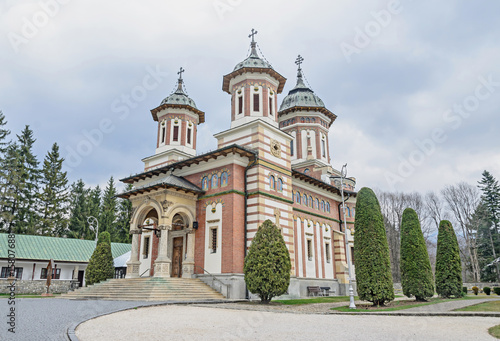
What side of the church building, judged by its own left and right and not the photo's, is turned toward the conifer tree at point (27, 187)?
right

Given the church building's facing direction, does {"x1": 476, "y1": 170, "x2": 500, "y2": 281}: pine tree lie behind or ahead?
behind

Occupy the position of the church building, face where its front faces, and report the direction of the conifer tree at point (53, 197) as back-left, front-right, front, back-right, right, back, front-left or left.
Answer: right

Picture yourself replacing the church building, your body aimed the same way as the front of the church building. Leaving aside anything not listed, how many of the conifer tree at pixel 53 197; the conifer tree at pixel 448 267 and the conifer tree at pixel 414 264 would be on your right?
1

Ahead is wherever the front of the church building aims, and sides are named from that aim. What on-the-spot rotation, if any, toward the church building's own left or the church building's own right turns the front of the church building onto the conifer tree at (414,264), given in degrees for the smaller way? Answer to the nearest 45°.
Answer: approximately 90° to the church building's own left

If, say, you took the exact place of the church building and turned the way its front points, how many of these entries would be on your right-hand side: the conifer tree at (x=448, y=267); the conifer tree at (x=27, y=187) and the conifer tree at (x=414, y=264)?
1

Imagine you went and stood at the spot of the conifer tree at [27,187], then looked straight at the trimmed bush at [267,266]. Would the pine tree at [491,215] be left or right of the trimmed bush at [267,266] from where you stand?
left

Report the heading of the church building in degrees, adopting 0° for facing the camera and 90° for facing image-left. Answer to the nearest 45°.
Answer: approximately 45°

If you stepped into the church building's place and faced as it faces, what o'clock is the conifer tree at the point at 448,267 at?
The conifer tree is roughly at 8 o'clock from the church building.

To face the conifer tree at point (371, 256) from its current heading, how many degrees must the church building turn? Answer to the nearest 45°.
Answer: approximately 90° to its left
